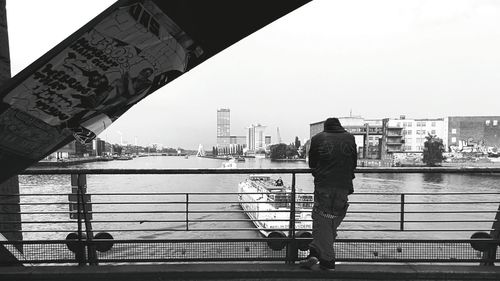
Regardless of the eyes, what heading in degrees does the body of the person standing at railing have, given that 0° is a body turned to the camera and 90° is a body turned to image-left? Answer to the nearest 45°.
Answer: approximately 180°

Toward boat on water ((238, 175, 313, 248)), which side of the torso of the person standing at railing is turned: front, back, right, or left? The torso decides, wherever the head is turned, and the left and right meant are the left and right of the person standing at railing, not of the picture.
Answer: front
